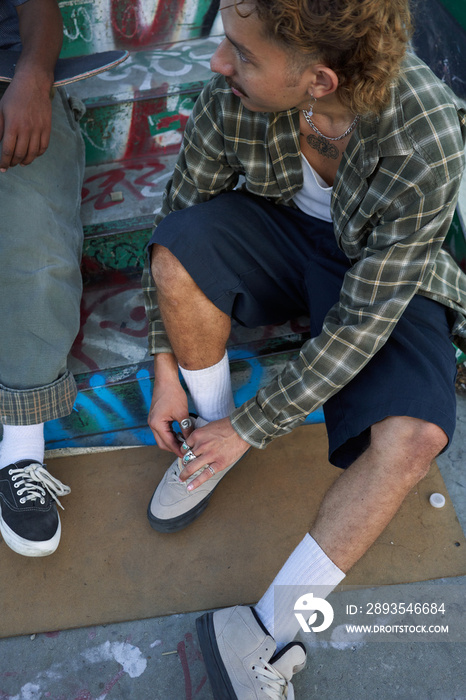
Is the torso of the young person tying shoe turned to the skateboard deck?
no

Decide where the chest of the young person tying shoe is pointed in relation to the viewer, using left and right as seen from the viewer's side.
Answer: facing the viewer and to the left of the viewer
